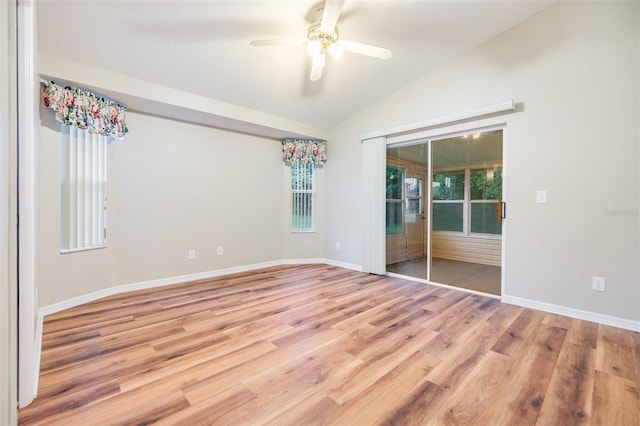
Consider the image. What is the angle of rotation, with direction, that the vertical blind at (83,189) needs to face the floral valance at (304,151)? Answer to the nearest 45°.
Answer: approximately 45° to its left

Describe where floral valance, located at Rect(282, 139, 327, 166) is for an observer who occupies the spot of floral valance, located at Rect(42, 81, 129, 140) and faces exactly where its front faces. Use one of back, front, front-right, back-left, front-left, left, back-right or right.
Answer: front-left

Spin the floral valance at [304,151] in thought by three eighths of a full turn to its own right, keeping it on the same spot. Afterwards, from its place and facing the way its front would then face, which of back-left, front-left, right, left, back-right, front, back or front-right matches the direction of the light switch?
back

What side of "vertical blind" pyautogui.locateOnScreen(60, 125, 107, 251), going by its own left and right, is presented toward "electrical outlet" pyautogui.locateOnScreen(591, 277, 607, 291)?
front

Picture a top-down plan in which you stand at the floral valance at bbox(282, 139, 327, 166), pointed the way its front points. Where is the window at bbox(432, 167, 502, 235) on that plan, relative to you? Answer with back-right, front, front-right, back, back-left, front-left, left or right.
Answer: left

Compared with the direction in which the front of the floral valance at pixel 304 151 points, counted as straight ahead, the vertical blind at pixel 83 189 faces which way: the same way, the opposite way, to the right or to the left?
to the left

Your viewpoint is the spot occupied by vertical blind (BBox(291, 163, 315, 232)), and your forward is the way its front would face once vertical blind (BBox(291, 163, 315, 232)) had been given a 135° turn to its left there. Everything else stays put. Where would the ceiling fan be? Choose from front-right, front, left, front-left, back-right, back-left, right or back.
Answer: back-right

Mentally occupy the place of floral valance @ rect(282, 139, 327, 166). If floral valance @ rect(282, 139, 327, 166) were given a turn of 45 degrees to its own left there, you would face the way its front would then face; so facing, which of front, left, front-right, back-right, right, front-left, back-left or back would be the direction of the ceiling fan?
front-right

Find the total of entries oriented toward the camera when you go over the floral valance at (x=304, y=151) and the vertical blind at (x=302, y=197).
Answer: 2

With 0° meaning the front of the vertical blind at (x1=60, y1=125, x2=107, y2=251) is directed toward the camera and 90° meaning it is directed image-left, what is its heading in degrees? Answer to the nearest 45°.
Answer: approximately 315°

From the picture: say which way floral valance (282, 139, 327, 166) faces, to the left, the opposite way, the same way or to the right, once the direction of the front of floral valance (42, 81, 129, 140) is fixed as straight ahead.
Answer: to the right

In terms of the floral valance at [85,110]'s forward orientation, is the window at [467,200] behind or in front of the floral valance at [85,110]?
in front

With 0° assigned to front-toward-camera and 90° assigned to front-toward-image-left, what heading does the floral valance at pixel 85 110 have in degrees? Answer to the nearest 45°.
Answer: approximately 315°

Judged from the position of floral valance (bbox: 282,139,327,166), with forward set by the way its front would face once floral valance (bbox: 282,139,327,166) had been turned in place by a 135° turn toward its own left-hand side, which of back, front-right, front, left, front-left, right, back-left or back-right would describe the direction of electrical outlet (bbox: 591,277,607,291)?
right

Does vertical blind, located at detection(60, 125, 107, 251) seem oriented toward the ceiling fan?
yes

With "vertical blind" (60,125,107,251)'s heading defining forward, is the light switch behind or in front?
in front

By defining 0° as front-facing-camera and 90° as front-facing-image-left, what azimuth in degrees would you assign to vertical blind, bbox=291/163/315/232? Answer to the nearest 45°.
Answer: approximately 0°
